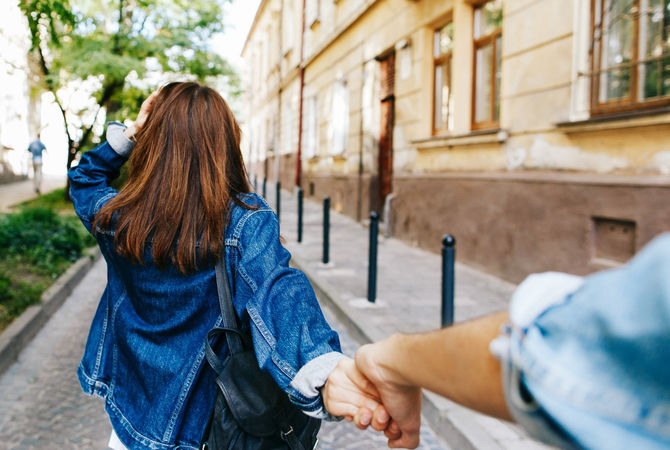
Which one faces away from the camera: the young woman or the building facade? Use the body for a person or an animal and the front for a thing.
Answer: the young woman

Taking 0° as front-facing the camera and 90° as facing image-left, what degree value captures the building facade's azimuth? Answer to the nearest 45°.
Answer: approximately 45°

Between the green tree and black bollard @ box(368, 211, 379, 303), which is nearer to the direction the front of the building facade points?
the black bollard

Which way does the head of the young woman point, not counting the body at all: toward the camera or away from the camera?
away from the camera

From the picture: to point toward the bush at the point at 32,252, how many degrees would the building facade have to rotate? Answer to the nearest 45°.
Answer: approximately 45° to its right

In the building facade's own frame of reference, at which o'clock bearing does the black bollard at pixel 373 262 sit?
The black bollard is roughly at 12 o'clock from the building facade.

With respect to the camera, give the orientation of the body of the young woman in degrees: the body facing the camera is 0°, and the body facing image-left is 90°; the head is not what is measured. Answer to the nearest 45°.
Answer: approximately 180°

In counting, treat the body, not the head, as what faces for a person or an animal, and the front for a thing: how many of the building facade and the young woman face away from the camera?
1

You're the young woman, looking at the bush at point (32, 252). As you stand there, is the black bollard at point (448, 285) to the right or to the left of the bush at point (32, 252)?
right
